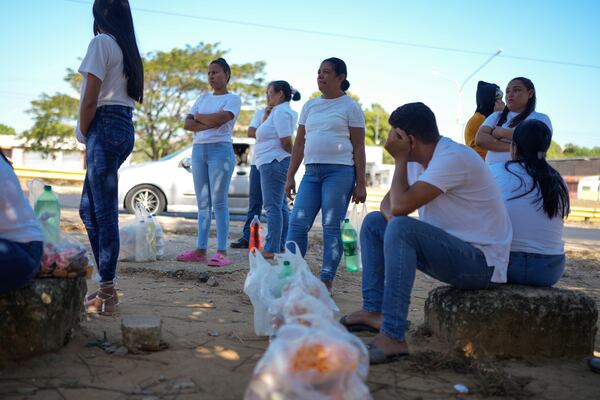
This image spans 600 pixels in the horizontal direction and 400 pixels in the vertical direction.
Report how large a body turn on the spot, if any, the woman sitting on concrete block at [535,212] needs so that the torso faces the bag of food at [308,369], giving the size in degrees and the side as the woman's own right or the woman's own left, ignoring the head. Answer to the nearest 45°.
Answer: approximately 135° to the woman's own left

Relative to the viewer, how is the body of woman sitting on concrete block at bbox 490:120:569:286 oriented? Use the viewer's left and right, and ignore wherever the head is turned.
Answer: facing away from the viewer

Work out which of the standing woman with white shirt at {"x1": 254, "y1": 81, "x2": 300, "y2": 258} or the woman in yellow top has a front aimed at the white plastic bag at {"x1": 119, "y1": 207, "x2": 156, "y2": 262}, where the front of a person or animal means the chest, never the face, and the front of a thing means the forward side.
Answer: the standing woman with white shirt

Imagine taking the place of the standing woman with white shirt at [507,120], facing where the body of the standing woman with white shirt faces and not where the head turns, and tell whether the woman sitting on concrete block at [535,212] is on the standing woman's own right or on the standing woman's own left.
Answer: on the standing woman's own left

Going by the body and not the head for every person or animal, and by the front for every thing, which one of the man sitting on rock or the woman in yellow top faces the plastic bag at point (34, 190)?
the man sitting on rock

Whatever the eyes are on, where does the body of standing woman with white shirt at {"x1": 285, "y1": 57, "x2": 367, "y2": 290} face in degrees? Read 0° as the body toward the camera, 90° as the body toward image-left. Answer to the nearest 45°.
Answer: approximately 45°

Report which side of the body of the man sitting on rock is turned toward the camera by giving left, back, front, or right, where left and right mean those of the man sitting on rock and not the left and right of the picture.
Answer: left

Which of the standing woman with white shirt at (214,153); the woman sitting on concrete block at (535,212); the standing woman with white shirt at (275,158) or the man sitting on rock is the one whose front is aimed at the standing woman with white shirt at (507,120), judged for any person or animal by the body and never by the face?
the woman sitting on concrete block

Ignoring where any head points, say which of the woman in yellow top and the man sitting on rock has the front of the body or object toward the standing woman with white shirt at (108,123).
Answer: the man sitting on rock

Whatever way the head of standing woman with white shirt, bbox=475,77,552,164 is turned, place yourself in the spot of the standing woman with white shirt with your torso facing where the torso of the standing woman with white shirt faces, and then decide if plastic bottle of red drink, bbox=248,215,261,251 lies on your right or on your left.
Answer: on your right

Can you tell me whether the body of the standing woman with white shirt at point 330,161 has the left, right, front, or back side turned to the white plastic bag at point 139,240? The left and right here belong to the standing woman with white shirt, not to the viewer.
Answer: right
